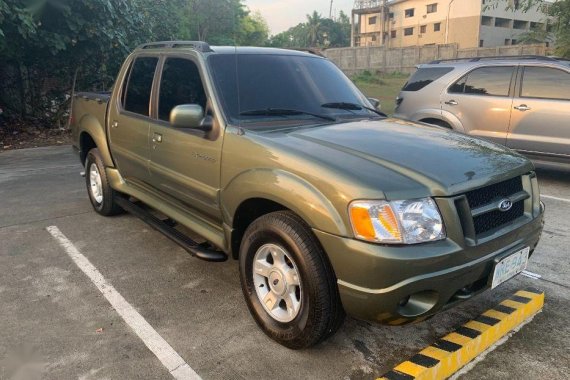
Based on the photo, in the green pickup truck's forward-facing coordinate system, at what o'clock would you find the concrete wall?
The concrete wall is roughly at 8 o'clock from the green pickup truck.

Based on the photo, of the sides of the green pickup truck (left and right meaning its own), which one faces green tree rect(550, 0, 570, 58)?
left

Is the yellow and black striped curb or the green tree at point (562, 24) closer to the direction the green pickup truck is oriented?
the yellow and black striped curb

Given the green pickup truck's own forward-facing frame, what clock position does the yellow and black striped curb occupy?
The yellow and black striped curb is roughly at 11 o'clock from the green pickup truck.

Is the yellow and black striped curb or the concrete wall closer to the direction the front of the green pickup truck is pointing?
the yellow and black striped curb

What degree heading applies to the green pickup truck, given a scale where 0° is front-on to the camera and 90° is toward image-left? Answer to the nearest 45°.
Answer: approximately 315°
